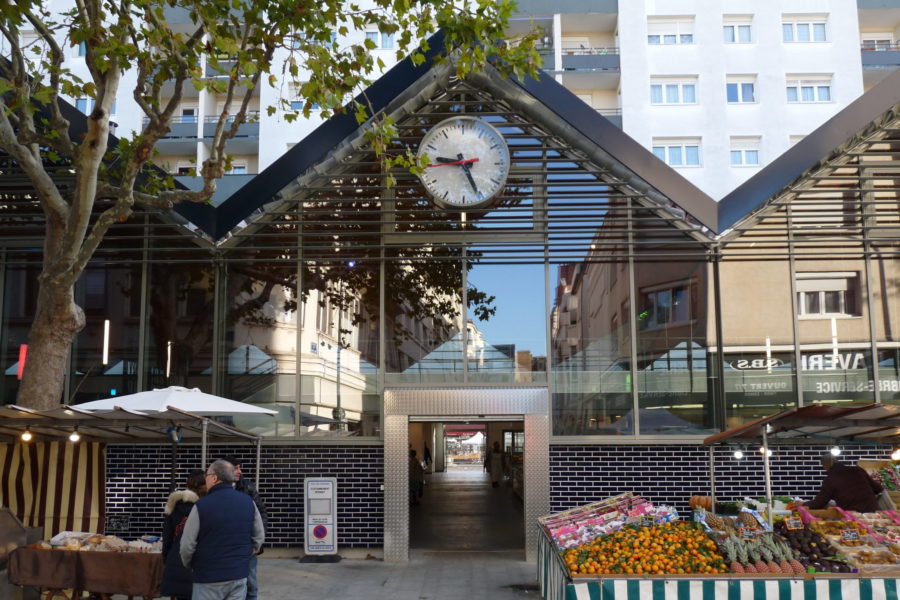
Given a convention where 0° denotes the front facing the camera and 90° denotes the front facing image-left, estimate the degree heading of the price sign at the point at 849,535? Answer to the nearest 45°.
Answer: approximately 0°

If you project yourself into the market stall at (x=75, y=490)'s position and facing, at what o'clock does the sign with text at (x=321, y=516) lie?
The sign with text is roughly at 8 o'clock from the market stall.

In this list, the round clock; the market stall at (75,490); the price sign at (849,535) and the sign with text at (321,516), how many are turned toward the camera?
4

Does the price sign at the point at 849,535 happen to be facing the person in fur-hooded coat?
no

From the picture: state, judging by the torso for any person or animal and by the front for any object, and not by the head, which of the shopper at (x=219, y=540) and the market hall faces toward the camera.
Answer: the market hall

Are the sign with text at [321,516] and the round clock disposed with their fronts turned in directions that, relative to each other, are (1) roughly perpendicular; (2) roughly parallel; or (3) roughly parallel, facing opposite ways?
roughly parallel

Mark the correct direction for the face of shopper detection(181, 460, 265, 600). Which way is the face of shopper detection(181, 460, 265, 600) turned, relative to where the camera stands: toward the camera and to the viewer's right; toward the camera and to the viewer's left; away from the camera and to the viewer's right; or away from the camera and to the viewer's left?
away from the camera and to the viewer's left

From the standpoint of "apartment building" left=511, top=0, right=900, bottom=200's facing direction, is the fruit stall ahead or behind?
ahead

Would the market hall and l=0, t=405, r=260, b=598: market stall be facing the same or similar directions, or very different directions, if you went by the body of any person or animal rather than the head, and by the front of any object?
same or similar directions

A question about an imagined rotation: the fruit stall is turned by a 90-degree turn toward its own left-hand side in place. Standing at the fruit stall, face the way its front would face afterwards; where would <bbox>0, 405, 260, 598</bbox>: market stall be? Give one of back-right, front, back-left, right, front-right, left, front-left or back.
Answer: back

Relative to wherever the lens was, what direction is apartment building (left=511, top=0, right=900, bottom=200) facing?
facing the viewer

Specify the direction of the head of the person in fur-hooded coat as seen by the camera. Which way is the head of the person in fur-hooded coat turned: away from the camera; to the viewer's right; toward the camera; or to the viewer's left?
away from the camera

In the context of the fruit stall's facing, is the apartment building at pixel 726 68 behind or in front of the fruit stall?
behind

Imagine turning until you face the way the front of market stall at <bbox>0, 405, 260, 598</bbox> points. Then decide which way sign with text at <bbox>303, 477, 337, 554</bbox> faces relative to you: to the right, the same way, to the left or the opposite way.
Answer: the same way

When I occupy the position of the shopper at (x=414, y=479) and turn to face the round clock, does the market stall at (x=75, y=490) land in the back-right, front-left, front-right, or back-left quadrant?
front-right

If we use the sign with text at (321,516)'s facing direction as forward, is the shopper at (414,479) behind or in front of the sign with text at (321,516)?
behind

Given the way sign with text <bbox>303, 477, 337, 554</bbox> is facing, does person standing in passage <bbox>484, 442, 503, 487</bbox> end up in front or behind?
behind

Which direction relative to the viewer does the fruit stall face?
toward the camera

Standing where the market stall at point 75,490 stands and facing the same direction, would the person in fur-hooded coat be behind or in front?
in front

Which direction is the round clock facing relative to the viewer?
toward the camera

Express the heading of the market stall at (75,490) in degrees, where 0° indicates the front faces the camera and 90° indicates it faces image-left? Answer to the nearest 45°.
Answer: approximately 0°
